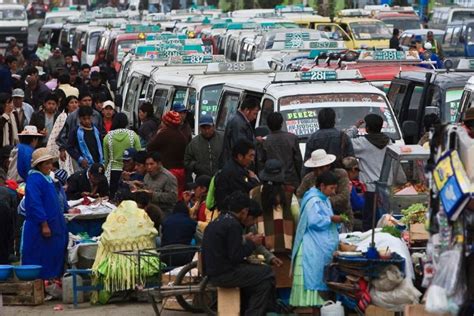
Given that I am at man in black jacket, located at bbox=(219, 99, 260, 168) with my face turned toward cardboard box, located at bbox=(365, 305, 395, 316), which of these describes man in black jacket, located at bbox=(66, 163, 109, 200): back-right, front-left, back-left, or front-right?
front-right

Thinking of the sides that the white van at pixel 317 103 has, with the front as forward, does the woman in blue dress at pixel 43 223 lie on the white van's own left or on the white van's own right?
on the white van's own right

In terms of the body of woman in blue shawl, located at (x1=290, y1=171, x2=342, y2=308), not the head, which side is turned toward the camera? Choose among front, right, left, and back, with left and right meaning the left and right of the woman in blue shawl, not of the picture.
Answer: right

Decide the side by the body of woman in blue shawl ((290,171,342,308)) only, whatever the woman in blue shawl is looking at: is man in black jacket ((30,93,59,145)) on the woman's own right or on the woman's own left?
on the woman's own left

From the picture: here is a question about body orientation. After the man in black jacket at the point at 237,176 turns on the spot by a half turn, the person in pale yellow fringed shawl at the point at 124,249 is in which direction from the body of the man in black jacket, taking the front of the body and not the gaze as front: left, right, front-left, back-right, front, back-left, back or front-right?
front

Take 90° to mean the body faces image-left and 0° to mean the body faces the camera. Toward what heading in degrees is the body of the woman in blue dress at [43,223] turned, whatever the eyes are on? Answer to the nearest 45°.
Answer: approximately 315°

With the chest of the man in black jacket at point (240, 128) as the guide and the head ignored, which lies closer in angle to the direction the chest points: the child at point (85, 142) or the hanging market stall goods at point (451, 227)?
the hanging market stall goods

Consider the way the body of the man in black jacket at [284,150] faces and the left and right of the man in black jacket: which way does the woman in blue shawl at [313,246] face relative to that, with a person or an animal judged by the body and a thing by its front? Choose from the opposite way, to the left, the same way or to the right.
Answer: to the right

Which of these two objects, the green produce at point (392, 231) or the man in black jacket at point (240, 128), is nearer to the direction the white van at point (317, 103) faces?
the green produce
